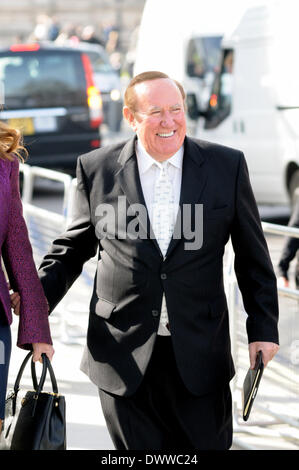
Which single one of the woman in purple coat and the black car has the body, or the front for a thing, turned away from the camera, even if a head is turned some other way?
the black car

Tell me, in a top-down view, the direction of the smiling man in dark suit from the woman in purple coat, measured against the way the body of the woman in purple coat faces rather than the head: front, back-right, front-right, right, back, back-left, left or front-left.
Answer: left

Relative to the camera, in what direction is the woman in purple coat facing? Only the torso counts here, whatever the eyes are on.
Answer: toward the camera

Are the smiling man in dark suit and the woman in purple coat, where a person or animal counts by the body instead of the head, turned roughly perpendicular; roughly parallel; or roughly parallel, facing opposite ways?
roughly parallel

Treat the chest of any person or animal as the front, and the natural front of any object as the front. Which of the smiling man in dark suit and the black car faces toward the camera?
the smiling man in dark suit

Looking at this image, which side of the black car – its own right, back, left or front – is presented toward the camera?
back

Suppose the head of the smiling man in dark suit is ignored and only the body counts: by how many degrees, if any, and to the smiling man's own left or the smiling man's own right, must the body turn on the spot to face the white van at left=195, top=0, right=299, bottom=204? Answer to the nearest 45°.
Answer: approximately 180°

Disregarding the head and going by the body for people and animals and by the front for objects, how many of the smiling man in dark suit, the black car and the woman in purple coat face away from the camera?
1

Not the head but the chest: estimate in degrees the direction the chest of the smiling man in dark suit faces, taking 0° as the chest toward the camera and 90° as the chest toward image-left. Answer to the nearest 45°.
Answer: approximately 0°

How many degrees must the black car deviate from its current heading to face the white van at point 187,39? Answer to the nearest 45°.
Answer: approximately 90° to its right

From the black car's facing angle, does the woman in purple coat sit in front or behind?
behind

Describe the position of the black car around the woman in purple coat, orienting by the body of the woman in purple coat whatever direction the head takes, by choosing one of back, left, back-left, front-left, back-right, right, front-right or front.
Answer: back

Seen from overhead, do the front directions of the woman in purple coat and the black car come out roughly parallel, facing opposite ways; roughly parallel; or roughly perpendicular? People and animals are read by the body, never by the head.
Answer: roughly parallel, facing opposite ways
